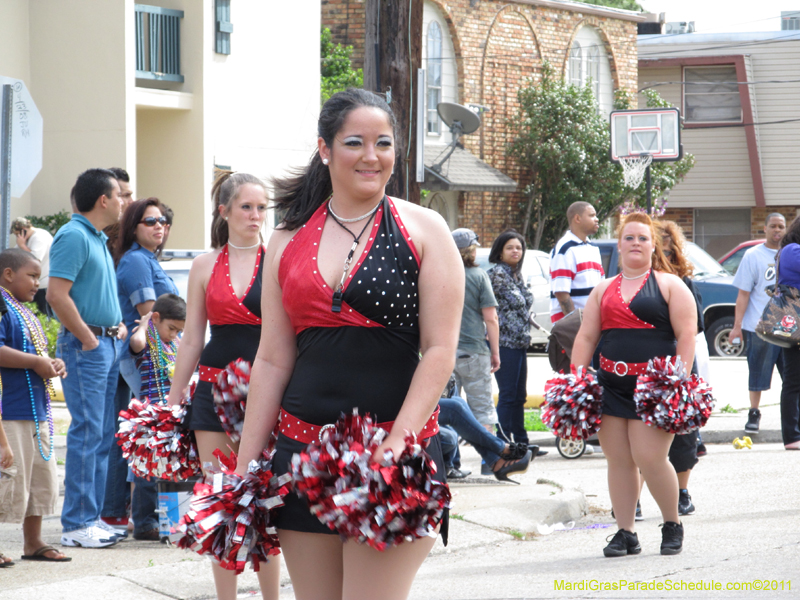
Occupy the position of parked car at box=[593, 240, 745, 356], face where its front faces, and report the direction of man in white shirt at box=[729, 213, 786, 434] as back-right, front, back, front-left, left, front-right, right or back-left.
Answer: right

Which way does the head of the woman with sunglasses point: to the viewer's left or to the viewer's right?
to the viewer's right

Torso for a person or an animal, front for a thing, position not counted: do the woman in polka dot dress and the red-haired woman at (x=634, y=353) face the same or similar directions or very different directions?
same or similar directions

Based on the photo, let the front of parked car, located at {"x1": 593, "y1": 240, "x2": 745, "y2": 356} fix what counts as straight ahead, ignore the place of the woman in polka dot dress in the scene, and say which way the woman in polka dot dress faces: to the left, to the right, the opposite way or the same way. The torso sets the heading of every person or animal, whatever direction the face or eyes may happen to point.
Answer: to the right

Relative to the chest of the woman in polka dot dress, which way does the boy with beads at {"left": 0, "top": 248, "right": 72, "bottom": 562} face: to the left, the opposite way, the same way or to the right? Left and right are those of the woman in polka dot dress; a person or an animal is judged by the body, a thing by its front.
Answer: to the left

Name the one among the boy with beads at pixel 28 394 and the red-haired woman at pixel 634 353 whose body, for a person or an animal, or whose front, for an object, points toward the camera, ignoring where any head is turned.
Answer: the red-haired woman

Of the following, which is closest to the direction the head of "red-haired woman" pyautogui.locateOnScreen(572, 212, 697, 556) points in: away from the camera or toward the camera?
toward the camera

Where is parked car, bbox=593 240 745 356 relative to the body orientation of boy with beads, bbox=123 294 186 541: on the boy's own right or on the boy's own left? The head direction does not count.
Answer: on the boy's own left

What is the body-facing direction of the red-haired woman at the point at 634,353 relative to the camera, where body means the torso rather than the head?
toward the camera

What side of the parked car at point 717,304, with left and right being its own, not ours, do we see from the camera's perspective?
right

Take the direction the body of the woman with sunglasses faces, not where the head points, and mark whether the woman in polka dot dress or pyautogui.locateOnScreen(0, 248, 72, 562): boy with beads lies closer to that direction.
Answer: the woman in polka dot dress

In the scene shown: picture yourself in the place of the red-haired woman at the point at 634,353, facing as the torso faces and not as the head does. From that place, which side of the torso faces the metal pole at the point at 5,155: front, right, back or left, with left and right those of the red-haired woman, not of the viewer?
right

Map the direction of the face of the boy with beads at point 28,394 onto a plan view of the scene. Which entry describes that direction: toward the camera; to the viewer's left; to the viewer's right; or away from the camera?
to the viewer's right

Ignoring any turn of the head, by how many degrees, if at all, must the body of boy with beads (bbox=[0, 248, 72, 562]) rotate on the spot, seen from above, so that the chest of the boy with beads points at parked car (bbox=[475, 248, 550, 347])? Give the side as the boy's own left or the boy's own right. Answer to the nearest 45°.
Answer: approximately 45° to the boy's own left
